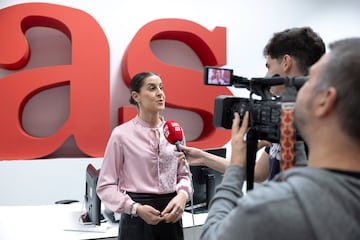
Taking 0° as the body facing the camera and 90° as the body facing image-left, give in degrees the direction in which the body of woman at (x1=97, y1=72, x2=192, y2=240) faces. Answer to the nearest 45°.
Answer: approximately 315°

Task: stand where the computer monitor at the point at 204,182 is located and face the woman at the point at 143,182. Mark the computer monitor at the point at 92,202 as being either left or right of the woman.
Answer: right

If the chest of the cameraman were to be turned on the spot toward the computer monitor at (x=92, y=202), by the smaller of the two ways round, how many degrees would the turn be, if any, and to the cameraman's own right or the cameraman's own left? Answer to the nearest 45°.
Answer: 0° — they already face it

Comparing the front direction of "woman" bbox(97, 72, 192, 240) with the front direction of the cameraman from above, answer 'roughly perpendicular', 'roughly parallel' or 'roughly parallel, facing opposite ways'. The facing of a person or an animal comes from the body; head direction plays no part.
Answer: roughly parallel, facing opposite ways

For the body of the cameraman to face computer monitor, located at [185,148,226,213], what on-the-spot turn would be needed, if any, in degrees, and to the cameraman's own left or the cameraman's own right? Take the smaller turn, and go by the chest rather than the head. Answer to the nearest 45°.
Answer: approximately 45° to the cameraman's own right

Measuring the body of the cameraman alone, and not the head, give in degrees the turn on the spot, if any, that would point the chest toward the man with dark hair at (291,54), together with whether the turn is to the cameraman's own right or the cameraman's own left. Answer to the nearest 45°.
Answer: approximately 45° to the cameraman's own right

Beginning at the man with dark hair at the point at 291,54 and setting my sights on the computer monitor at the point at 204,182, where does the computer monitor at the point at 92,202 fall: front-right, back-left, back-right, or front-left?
front-left

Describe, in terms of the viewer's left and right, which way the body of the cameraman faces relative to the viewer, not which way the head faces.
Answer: facing away from the viewer and to the left of the viewer

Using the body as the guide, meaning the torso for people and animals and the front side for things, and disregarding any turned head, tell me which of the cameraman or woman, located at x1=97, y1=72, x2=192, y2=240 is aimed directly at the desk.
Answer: the cameraman

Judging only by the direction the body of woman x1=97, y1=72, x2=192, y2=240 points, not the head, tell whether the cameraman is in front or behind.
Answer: in front

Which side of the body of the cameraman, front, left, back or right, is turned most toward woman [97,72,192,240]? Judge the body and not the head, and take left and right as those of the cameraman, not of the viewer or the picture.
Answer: front

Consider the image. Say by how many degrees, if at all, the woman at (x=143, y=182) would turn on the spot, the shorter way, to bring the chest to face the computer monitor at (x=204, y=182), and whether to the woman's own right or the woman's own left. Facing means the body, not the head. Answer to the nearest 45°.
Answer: approximately 90° to the woman's own left

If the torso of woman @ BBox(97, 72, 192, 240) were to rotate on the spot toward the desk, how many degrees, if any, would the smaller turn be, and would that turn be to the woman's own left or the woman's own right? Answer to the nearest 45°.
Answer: approximately 180°

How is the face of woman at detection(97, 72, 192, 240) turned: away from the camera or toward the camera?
toward the camera
